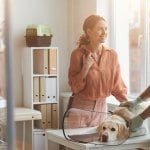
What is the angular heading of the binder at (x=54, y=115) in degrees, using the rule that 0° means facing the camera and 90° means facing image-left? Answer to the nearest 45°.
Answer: approximately 0°

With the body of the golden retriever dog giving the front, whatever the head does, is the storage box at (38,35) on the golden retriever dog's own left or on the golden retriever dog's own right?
on the golden retriever dog's own right

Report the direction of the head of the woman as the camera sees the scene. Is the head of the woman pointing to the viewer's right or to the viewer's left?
to the viewer's right

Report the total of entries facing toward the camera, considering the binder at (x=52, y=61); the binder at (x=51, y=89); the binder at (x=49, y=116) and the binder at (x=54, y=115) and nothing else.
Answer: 4

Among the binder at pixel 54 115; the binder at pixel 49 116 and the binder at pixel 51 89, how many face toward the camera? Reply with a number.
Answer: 3

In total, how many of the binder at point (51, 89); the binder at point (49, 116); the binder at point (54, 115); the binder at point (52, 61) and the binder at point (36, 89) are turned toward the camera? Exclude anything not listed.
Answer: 5

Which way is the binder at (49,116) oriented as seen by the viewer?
toward the camera

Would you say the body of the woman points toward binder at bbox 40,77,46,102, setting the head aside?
no

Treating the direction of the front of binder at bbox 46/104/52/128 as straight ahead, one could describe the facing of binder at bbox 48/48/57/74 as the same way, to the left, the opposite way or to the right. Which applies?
the same way

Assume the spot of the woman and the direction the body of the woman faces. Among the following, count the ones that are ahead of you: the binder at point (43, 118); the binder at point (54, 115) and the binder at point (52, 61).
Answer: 0

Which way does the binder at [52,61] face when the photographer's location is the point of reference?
facing the viewer

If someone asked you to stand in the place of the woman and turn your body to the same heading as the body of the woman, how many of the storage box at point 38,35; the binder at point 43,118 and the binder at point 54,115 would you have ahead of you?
0
